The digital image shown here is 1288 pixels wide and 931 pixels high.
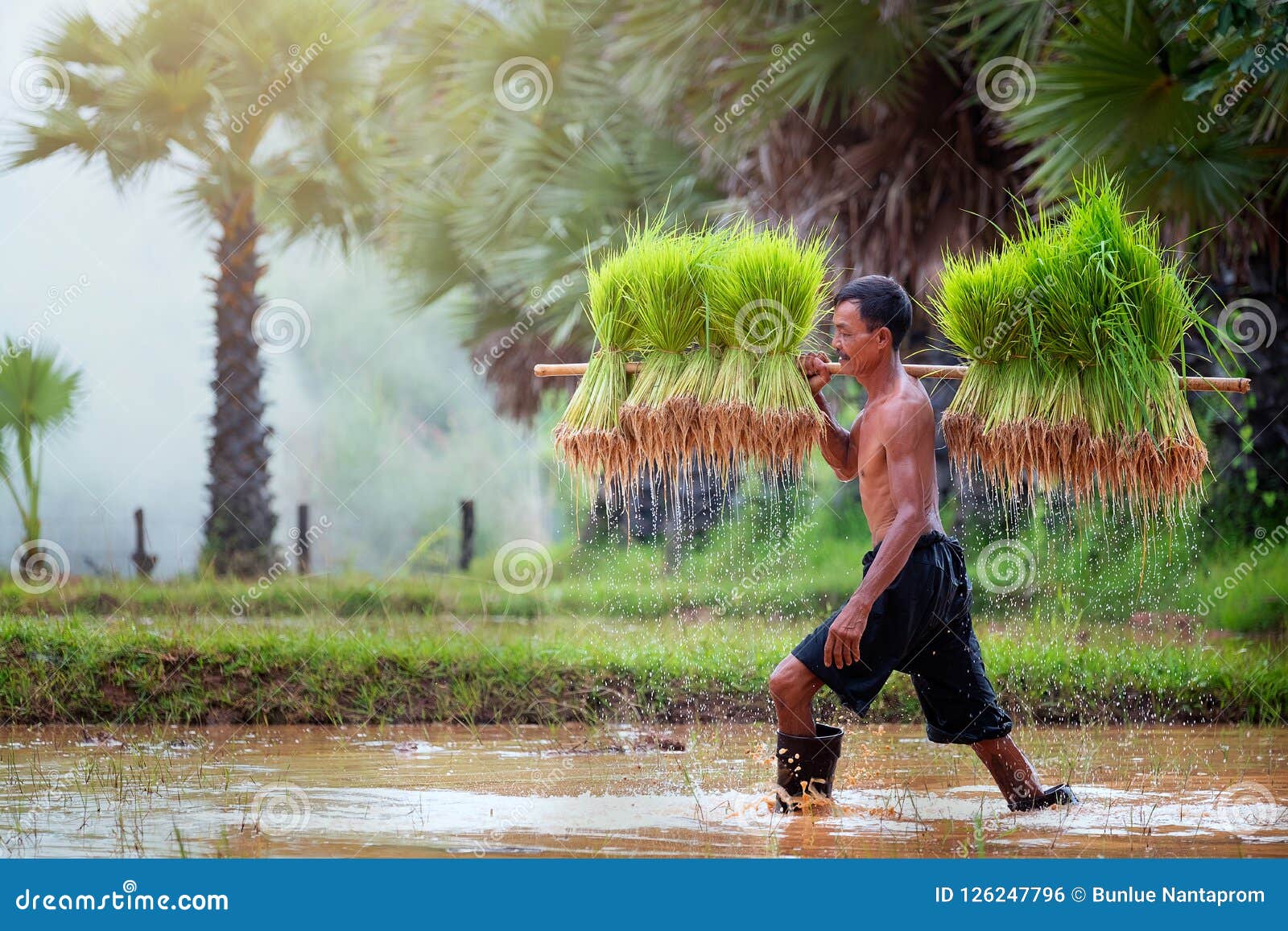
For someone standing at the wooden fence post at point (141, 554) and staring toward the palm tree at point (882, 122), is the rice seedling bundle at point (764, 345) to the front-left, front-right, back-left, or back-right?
front-right

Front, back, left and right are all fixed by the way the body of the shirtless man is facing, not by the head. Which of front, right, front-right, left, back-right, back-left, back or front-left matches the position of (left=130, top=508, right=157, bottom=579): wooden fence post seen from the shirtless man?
front-right

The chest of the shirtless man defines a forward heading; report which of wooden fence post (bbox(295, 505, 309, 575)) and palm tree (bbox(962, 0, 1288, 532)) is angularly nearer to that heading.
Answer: the wooden fence post

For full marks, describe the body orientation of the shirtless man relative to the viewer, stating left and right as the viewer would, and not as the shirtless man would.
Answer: facing to the left of the viewer

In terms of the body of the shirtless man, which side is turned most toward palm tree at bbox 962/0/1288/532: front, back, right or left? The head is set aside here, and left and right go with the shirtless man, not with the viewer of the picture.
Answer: right

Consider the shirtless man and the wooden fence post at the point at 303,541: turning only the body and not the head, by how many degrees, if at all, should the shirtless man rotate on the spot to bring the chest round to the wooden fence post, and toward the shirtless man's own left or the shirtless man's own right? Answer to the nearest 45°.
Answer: approximately 45° to the shirtless man's own right

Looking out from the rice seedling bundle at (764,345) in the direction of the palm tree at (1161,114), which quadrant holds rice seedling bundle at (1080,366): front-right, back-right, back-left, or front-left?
front-right

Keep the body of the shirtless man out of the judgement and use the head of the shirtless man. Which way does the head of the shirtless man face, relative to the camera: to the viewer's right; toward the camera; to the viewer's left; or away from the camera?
to the viewer's left
